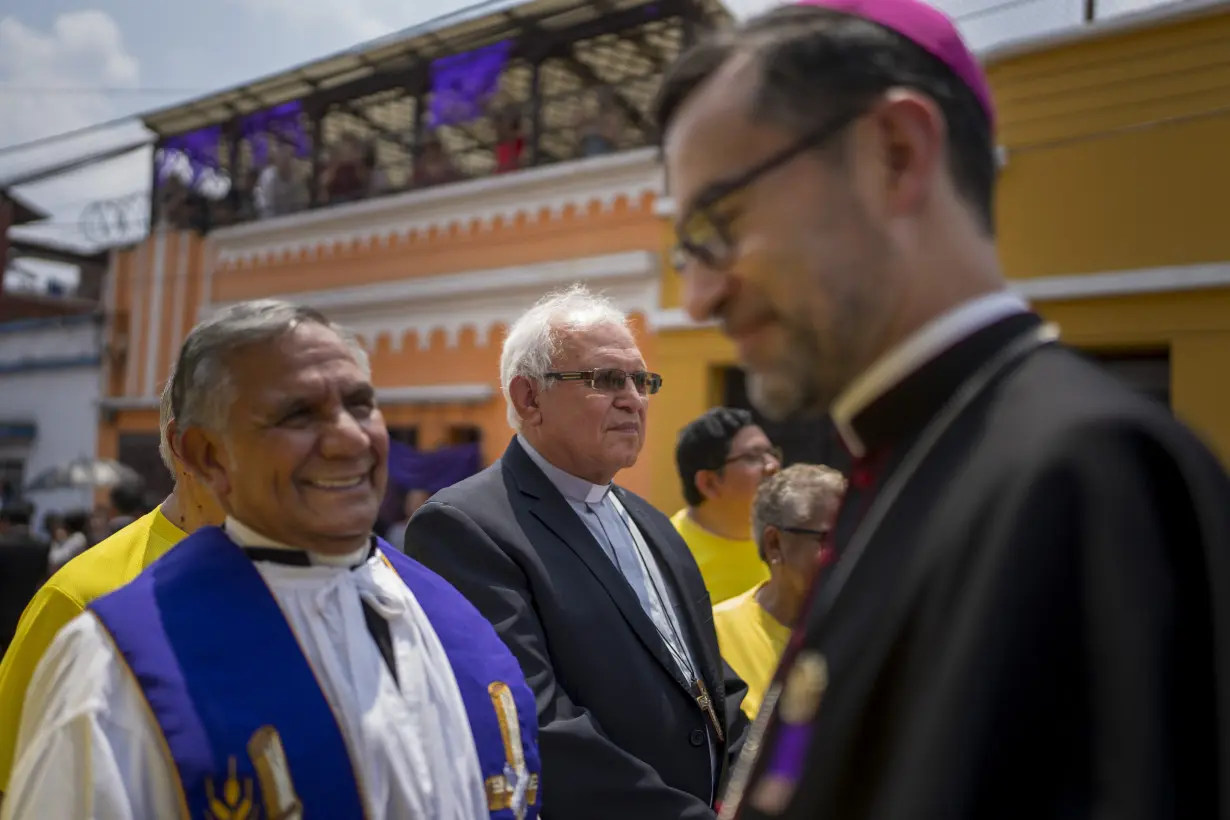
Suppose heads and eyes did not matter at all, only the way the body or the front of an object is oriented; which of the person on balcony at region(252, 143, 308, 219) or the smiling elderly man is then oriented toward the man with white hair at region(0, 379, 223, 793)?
the person on balcony

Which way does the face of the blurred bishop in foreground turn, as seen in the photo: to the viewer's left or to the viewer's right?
to the viewer's left

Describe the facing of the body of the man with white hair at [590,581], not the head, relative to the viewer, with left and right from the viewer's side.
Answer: facing the viewer and to the right of the viewer

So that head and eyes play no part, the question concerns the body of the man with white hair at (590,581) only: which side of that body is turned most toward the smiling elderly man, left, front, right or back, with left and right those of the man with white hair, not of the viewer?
right

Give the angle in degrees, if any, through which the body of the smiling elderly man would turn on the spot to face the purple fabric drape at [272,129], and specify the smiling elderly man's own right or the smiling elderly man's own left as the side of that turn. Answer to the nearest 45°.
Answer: approximately 135° to the smiling elderly man's own left

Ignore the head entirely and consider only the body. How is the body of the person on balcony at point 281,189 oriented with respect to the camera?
toward the camera

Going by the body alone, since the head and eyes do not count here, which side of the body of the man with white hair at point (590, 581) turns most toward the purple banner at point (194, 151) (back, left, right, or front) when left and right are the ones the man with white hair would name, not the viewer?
back

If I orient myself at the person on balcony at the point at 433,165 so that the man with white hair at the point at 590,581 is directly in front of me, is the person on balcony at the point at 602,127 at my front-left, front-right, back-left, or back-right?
front-left

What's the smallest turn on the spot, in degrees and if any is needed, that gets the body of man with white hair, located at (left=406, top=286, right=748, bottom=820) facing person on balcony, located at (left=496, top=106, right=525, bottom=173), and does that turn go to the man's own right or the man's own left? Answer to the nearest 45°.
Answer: approximately 135° to the man's own left

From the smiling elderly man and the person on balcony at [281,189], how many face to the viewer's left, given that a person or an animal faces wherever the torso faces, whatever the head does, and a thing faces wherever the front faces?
0

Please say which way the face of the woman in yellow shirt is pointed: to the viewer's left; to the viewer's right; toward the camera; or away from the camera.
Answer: to the viewer's right

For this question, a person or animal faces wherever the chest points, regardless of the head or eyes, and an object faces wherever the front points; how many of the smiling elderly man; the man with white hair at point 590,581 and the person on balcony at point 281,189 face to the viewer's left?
0

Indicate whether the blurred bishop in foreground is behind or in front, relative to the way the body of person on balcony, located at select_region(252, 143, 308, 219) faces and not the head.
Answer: in front

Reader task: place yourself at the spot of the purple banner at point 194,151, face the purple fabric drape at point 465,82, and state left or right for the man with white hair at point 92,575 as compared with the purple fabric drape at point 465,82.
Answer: right
